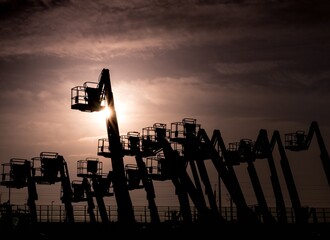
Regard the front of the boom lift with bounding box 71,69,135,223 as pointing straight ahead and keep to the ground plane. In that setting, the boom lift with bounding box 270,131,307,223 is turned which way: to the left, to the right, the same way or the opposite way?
the same way

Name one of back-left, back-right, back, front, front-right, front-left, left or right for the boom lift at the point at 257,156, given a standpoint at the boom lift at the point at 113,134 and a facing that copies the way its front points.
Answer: back-right

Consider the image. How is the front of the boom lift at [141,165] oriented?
to the viewer's left

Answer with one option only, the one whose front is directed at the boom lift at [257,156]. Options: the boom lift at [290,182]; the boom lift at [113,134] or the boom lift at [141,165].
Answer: the boom lift at [290,182]

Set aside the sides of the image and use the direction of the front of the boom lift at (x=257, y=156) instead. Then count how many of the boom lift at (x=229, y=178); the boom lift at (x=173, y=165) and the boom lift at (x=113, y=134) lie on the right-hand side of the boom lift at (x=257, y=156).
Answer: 0

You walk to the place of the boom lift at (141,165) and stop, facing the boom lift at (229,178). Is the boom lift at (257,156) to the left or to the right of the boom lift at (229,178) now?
left

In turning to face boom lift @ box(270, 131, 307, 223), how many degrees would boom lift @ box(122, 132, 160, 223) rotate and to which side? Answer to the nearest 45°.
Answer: approximately 180°

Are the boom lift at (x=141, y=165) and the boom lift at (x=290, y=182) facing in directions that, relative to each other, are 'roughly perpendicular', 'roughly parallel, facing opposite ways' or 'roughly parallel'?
roughly parallel

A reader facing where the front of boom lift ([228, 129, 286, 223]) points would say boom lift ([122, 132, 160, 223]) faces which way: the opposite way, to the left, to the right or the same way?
the same way

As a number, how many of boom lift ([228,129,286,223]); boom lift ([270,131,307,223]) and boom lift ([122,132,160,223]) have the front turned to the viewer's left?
3

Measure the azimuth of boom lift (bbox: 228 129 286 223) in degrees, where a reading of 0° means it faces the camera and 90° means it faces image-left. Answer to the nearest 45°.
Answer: approximately 90°

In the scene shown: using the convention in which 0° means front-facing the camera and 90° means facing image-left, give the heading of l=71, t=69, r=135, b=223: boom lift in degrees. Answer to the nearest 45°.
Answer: approximately 90°

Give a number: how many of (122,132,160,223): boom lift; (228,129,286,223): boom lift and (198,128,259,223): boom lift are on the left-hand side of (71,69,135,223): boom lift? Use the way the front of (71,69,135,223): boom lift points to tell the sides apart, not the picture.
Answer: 0

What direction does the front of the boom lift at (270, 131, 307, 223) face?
to the viewer's left

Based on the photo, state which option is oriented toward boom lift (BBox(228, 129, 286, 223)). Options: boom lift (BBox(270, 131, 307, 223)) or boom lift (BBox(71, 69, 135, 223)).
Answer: boom lift (BBox(270, 131, 307, 223))

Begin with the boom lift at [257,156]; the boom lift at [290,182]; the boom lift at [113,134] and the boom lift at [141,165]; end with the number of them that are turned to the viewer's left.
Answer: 4

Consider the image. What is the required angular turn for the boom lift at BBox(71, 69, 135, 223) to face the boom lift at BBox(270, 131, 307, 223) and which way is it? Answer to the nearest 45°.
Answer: approximately 135° to its right
